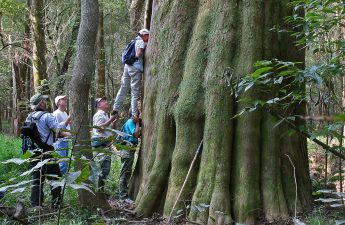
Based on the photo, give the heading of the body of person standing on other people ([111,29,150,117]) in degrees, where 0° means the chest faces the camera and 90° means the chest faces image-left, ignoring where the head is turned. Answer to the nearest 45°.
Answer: approximately 270°

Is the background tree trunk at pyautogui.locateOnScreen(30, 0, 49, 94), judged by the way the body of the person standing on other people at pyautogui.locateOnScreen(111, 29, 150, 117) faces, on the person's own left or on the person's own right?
on the person's own left

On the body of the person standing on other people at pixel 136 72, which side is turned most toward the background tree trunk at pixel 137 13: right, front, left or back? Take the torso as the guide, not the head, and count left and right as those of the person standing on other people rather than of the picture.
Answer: left

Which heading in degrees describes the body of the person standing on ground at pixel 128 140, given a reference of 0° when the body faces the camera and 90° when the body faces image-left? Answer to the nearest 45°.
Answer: approximately 270°

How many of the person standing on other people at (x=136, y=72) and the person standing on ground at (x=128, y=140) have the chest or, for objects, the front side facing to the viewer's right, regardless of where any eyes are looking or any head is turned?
2
